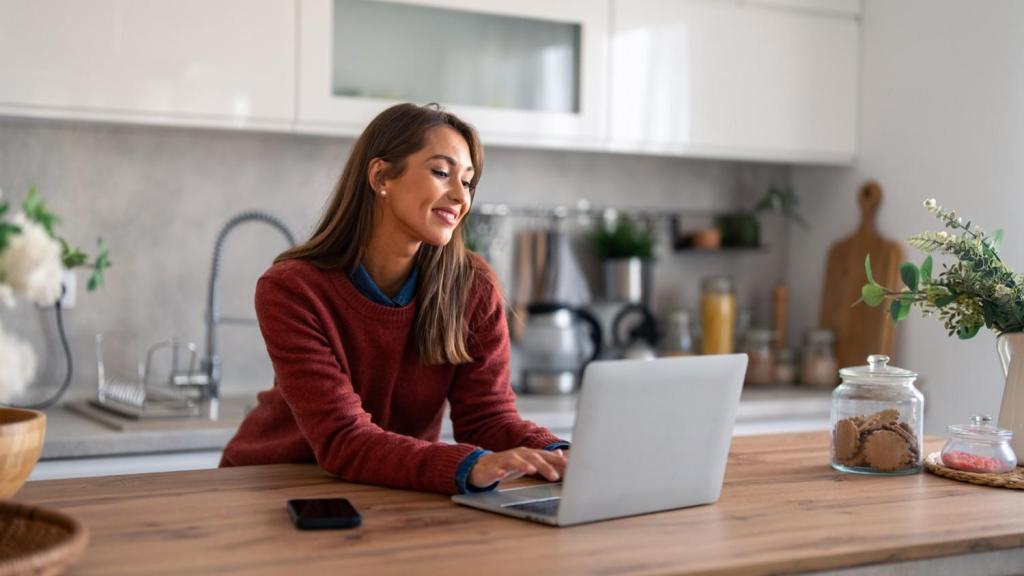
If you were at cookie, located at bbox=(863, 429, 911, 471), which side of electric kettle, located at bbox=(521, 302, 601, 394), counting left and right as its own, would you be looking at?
left

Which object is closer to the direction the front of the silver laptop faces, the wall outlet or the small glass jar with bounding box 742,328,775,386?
the wall outlet

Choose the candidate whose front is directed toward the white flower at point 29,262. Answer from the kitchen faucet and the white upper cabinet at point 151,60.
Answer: the white upper cabinet

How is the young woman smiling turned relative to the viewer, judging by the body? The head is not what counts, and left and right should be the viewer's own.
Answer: facing the viewer and to the right of the viewer

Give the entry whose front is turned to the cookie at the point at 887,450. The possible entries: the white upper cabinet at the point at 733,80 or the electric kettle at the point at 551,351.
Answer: the white upper cabinet

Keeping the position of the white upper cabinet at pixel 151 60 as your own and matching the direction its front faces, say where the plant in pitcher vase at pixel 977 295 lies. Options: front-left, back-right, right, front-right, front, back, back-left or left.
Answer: front-left

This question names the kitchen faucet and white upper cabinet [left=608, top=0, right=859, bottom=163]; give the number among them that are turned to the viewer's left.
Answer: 0

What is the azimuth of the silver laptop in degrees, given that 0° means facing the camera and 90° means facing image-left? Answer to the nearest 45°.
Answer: approximately 135°

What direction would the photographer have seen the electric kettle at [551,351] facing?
facing to the left of the viewer

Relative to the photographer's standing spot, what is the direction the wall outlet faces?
facing the viewer

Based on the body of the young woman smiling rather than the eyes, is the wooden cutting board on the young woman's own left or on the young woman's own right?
on the young woman's own left

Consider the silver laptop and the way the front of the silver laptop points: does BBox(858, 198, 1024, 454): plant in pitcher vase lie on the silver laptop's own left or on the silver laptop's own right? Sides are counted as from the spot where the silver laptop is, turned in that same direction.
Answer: on the silver laptop's own right

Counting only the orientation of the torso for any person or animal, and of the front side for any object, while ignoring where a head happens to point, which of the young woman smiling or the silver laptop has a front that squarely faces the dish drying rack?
the silver laptop

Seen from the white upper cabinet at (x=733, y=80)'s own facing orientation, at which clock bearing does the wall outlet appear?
The wall outlet is roughly at 2 o'clock from the white upper cabinet.

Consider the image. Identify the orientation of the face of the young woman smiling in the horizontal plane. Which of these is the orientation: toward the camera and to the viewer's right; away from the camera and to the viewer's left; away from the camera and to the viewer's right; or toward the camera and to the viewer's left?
toward the camera and to the viewer's right
